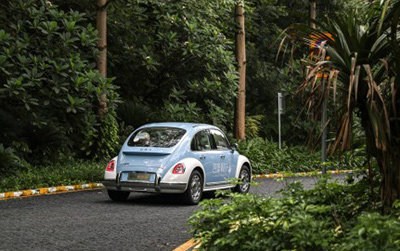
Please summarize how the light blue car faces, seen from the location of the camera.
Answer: facing away from the viewer and to the right of the viewer

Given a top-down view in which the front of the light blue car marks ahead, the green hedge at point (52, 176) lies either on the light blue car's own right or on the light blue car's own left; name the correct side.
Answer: on the light blue car's own left

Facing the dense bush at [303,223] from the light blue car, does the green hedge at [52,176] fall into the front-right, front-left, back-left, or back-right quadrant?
back-right

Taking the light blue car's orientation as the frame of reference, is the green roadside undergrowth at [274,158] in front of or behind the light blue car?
in front

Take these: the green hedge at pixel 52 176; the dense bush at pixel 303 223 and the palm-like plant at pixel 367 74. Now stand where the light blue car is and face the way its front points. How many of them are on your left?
1

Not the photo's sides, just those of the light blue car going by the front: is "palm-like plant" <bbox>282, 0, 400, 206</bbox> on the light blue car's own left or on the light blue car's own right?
on the light blue car's own right

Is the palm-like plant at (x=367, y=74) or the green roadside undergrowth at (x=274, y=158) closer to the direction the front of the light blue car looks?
the green roadside undergrowth

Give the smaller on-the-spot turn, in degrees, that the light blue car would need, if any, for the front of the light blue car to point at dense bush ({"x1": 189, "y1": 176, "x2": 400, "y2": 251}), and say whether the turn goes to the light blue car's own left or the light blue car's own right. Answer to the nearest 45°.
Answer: approximately 135° to the light blue car's own right
